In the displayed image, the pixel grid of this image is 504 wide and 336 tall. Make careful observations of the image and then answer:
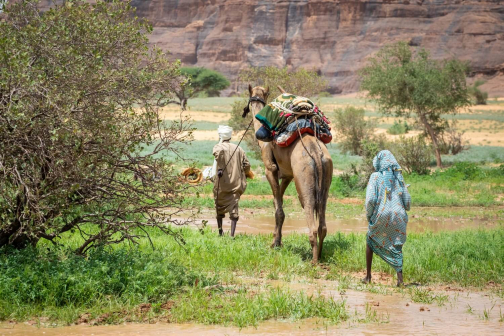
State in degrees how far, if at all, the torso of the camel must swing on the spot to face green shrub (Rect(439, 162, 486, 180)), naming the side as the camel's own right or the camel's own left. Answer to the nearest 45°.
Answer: approximately 90° to the camel's own right

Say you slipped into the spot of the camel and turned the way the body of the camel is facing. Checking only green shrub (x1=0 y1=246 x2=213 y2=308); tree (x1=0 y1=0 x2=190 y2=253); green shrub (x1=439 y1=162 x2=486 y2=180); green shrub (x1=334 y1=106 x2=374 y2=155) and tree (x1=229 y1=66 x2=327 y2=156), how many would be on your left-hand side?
2

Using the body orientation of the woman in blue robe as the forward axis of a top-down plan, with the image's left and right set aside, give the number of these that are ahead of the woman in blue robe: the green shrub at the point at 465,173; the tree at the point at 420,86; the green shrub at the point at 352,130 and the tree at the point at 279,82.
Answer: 4

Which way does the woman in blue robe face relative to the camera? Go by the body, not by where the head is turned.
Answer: away from the camera

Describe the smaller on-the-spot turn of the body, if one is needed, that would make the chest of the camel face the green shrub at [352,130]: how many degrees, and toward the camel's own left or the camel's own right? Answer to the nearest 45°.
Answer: approximately 45° to the camel's own right

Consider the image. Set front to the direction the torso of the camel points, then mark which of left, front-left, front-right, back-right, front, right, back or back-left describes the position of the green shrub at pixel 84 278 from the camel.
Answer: left

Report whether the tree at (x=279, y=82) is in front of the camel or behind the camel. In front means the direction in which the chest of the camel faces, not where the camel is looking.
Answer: in front

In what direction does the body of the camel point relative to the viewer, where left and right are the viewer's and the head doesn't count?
facing away from the viewer and to the left of the viewer

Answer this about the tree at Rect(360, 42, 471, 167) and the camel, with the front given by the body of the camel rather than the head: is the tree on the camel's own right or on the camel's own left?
on the camel's own right

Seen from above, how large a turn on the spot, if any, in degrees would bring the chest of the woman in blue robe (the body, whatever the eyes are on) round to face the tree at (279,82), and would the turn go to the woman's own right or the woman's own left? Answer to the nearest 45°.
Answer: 0° — they already face it

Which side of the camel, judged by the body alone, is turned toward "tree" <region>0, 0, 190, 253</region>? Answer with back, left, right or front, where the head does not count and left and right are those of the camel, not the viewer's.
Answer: left

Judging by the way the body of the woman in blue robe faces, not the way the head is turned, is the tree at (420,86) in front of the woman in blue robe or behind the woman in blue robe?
in front

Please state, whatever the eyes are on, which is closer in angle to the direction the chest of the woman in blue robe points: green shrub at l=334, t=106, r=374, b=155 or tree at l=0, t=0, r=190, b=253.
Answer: the green shrub

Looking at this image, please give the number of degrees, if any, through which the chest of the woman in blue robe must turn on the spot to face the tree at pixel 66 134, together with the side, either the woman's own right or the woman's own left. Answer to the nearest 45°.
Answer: approximately 90° to the woman's own left
